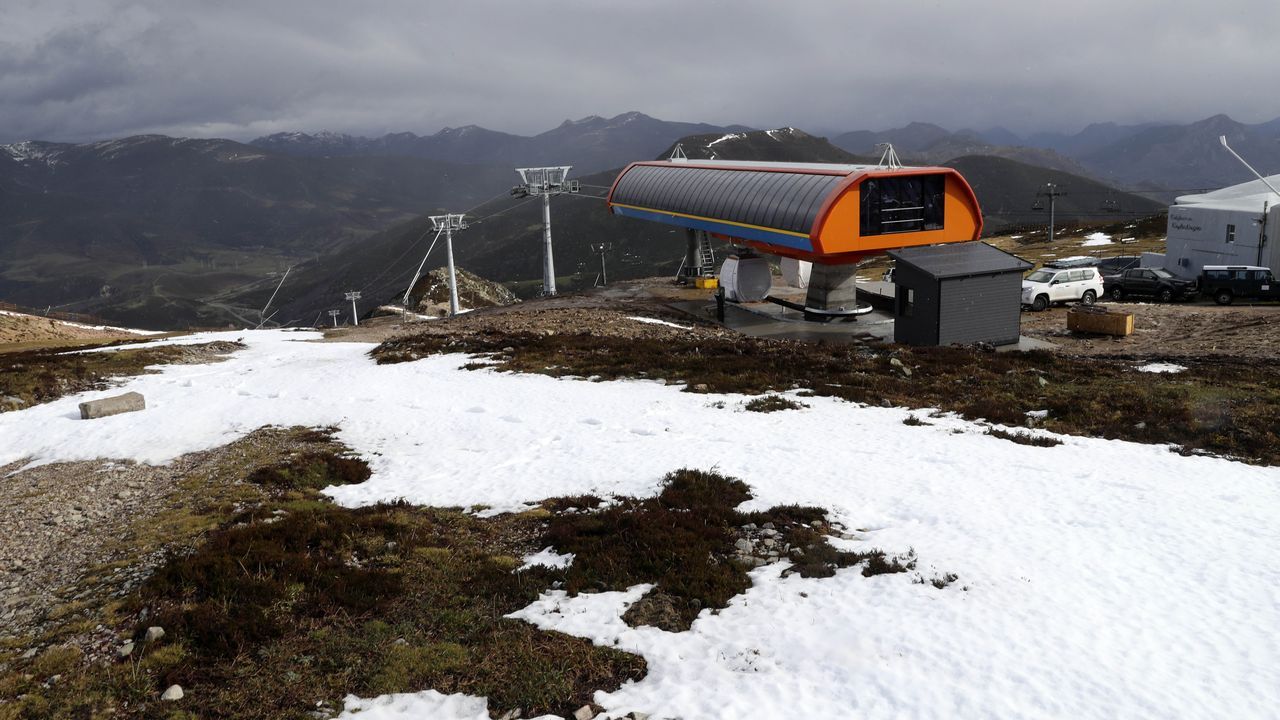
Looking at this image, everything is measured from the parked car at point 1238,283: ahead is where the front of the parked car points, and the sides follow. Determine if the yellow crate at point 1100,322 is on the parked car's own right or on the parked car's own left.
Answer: on the parked car's own right

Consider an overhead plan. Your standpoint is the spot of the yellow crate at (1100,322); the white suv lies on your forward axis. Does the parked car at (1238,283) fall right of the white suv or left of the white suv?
right

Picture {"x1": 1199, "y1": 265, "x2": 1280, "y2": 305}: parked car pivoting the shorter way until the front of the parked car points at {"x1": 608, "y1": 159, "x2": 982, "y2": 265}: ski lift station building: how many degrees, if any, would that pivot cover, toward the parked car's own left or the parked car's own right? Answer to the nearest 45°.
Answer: approximately 135° to the parked car's own right

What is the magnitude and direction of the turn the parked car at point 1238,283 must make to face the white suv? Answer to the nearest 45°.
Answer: approximately 135° to its right
